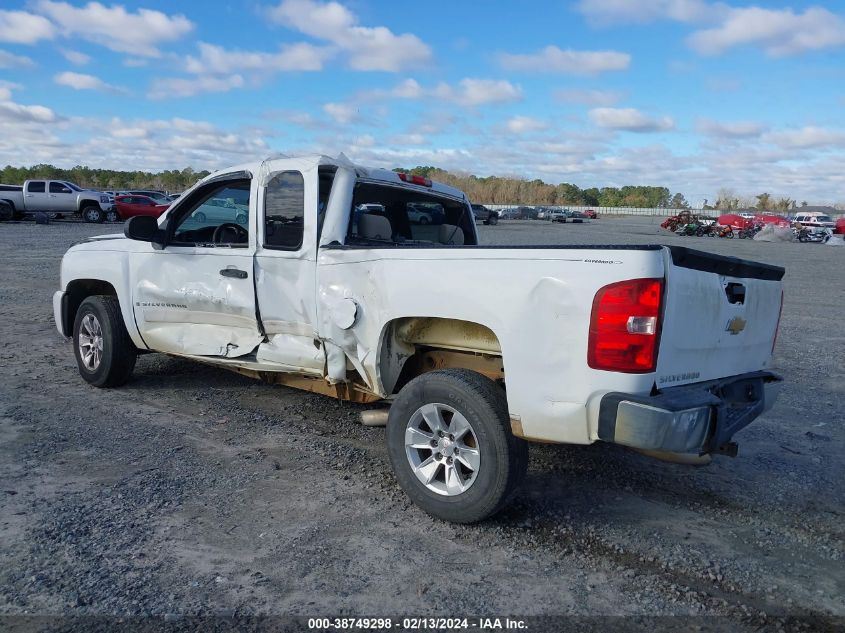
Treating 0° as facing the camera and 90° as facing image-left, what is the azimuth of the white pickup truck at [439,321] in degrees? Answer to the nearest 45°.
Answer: approximately 135°

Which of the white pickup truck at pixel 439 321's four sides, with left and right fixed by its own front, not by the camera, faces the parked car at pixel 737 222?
right

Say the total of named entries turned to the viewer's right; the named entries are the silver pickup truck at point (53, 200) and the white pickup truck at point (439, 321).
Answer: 1

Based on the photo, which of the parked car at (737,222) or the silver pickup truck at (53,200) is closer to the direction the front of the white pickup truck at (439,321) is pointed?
the silver pickup truck

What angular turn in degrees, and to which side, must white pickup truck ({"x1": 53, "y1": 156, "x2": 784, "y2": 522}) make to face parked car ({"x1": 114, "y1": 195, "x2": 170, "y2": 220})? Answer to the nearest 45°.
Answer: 0° — it already faces it

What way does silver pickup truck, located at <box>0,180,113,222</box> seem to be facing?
to the viewer's right

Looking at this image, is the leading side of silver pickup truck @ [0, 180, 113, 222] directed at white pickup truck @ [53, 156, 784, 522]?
no

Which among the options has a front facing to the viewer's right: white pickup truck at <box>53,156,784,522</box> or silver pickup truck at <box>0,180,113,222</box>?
silver pickup truck at <box>0,180,113,222</box>

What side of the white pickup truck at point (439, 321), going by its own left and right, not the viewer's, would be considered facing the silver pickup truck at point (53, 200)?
front

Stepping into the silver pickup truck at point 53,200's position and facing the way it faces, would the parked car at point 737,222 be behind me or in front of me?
in front
